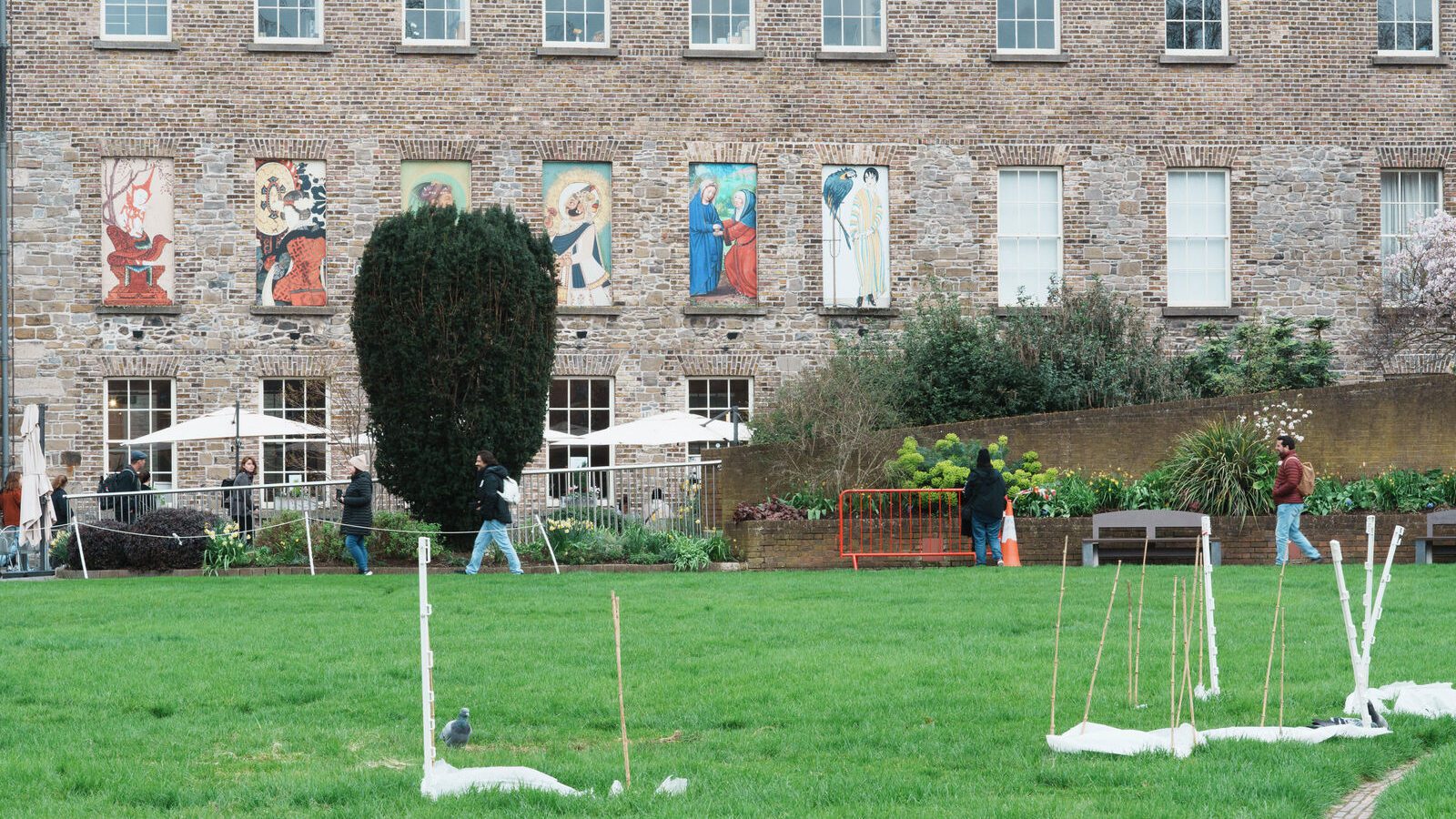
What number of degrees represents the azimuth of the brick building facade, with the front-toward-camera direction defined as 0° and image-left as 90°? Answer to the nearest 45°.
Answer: approximately 0°

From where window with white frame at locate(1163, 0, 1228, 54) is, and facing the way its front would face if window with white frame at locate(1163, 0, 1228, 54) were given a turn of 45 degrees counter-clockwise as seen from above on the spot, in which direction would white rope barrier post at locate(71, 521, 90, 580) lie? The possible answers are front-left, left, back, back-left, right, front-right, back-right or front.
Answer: right

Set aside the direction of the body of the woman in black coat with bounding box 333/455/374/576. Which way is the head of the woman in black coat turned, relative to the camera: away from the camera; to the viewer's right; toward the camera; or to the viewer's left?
to the viewer's left

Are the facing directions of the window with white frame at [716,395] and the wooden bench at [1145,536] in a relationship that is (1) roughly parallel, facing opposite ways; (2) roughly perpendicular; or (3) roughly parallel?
roughly parallel

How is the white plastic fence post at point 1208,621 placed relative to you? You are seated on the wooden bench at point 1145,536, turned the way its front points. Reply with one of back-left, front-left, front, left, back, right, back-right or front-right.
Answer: front

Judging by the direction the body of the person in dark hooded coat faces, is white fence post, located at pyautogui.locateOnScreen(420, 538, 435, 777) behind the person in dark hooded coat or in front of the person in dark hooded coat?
behind

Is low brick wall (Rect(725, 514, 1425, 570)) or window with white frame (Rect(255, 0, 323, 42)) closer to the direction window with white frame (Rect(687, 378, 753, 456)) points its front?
the low brick wall

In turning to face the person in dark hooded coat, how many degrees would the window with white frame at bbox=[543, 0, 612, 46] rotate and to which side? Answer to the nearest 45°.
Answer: approximately 45° to its left

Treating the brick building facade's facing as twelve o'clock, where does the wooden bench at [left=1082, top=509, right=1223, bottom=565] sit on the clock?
The wooden bench is roughly at 11 o'clock from the brick building facade.

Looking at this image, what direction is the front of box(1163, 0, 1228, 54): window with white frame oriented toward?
toward the camera

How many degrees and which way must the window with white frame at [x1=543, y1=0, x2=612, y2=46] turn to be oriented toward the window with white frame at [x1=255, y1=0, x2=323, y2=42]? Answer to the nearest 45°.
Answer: approximately 90° to its right

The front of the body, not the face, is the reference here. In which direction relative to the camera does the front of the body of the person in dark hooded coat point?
away from the camera

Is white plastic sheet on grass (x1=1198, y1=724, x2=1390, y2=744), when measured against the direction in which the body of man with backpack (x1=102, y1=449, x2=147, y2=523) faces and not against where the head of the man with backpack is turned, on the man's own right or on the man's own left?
on the man's own right

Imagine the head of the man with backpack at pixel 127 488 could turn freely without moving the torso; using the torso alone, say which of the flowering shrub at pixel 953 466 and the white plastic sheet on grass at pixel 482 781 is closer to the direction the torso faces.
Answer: the flowering shrub

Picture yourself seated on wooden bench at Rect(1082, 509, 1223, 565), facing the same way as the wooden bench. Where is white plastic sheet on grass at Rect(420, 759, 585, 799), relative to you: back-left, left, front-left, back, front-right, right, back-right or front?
front

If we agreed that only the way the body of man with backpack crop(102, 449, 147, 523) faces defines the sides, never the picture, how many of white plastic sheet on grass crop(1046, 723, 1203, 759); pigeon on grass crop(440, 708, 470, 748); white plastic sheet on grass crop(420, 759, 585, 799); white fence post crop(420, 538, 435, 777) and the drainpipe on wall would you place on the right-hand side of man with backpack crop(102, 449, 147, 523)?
4

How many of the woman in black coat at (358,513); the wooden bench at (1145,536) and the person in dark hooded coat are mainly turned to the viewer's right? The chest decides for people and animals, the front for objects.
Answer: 0
